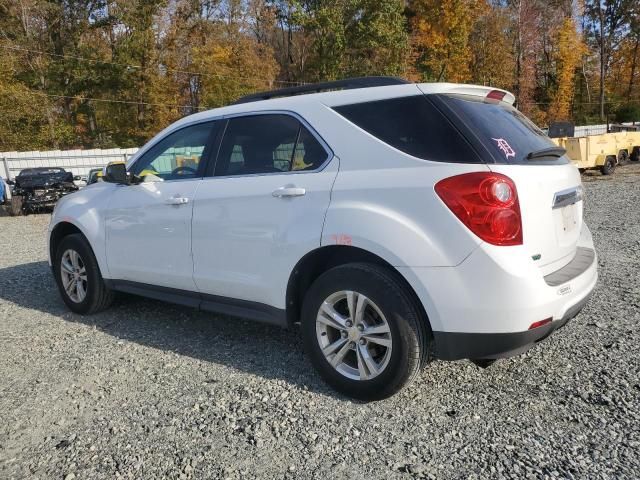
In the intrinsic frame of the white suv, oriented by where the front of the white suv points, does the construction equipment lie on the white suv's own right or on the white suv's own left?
on the white suv's own right

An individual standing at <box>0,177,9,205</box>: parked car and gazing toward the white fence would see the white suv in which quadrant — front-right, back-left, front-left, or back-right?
back-right

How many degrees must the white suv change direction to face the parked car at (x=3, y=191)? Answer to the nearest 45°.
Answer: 0° — it already faces it

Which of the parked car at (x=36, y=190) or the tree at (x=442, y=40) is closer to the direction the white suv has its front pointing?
the parked car

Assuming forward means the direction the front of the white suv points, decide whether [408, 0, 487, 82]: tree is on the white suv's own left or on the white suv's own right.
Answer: on the white suv's own right

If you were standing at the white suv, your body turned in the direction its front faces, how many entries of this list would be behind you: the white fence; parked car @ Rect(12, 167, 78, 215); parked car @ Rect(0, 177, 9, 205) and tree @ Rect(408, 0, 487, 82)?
0

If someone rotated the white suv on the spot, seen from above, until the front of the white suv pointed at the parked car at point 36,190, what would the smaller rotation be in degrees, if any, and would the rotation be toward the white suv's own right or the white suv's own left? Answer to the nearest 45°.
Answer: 0° — it already faces it

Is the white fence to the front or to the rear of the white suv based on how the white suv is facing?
to the front

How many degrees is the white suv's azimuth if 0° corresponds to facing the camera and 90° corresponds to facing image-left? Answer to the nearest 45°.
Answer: approximately 135°

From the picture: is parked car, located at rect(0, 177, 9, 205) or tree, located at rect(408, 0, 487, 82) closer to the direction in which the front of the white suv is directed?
the parked car

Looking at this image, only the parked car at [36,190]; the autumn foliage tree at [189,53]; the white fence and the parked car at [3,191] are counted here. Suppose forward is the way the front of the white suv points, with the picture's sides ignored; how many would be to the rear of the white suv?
0

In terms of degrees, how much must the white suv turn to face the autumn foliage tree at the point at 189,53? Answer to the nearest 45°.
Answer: approximately 45° to its right

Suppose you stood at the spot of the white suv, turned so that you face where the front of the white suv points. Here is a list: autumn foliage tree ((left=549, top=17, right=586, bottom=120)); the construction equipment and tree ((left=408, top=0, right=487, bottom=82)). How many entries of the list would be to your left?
0

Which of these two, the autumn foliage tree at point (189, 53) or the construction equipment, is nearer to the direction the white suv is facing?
the autumn foliage tree
